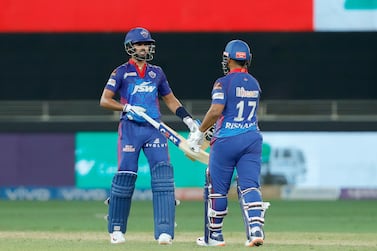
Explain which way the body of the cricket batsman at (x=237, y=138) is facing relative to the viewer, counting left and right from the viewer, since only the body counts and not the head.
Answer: facing away from the viewer and to the left of the viewer

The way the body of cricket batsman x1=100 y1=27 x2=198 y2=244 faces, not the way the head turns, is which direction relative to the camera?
toward the camera

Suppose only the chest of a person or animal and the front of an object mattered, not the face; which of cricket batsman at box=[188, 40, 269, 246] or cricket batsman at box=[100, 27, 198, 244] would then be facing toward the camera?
cricket batsman at box=[100, 27, 198, 244]

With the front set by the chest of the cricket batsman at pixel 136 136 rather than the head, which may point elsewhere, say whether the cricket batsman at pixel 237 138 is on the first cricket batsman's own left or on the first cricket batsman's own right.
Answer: on the first cricket batsman's own left

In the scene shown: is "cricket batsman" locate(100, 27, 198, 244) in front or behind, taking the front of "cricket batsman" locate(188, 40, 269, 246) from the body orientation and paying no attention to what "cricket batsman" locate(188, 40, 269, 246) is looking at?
in front

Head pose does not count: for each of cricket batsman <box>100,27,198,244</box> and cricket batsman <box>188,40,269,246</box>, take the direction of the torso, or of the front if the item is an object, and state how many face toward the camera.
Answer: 1
